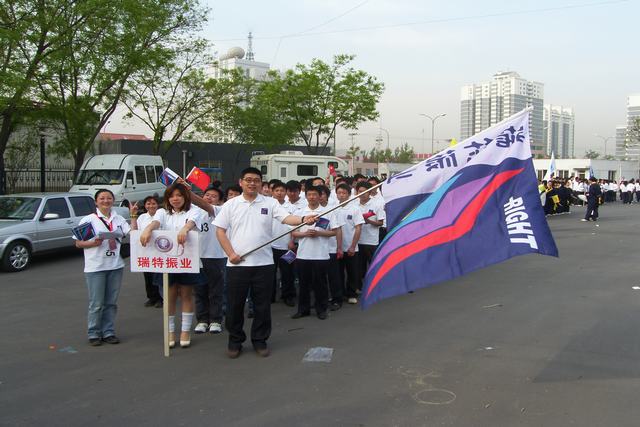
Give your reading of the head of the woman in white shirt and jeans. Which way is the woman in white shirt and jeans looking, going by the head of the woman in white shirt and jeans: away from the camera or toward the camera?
toward the camera

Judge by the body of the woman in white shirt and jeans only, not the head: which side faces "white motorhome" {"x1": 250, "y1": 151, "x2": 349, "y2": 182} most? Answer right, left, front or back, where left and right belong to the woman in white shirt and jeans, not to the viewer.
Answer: back

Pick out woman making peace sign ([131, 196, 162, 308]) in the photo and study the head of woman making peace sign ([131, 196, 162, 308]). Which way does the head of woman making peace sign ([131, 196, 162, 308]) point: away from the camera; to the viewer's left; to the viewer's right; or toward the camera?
toward the camera

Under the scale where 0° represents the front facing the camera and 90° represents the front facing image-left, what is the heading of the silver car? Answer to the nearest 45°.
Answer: approximately 45°

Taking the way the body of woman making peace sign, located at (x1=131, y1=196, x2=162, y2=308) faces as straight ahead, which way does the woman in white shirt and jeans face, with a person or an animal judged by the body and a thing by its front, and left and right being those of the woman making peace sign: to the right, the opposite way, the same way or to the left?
the same way

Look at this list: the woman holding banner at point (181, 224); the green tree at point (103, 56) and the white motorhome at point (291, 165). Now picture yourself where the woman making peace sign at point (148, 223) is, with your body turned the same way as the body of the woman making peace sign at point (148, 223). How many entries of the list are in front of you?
1

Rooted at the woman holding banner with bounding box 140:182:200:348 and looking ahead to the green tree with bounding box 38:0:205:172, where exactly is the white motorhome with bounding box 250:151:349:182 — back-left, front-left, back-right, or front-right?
front-right

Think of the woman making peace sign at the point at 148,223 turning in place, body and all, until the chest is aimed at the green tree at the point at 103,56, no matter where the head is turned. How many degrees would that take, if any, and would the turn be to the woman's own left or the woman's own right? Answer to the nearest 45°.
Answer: approximately 180°

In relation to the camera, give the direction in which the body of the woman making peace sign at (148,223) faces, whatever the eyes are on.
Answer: toward the camera

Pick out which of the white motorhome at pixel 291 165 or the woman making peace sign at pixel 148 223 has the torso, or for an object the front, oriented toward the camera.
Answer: the woman making peace sign

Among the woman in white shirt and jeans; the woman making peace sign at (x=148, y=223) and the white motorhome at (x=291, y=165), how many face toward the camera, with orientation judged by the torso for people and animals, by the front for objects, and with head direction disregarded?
2

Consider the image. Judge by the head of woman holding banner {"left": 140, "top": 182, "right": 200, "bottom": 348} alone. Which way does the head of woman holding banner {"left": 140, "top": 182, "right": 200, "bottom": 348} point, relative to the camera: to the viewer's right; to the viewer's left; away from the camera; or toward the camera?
toward the camera

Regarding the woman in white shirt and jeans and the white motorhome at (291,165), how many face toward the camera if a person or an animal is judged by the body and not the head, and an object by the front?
1

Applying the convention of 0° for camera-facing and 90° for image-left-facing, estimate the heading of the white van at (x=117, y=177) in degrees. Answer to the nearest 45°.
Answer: approximately 45°
